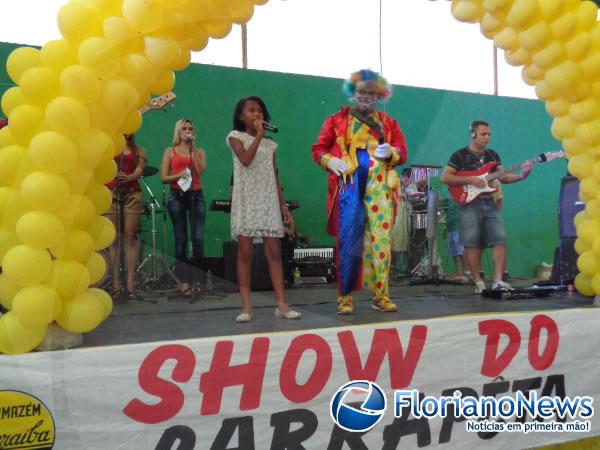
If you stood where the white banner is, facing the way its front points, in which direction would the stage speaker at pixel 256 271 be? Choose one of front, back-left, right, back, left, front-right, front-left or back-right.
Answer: back

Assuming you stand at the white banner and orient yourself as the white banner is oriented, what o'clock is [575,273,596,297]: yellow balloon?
The yellow balloon is roughly at 8 o'clock from the white banner.

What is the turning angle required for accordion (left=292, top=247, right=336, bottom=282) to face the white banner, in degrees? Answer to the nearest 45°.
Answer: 0° — it already faces it

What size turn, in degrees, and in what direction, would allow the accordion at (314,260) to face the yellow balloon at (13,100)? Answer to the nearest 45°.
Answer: approximately 45° to its right

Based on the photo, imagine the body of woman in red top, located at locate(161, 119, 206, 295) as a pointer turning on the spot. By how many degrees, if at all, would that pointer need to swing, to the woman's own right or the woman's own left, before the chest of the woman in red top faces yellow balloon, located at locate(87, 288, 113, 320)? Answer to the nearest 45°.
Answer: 0° — they already face it

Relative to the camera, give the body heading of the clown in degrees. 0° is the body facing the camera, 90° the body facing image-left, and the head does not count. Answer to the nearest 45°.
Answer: approximately 0°

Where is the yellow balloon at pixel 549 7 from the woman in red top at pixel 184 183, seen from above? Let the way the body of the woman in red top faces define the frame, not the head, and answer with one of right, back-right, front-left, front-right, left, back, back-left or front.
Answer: front-left

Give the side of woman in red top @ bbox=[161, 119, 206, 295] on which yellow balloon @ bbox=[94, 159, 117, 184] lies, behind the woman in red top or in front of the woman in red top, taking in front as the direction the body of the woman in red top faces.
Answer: in front

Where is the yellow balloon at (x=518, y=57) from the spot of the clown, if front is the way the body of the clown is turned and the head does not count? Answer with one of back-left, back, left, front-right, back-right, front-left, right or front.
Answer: left

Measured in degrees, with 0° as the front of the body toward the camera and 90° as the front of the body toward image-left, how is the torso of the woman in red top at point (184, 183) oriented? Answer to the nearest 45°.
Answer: approximately 0°
